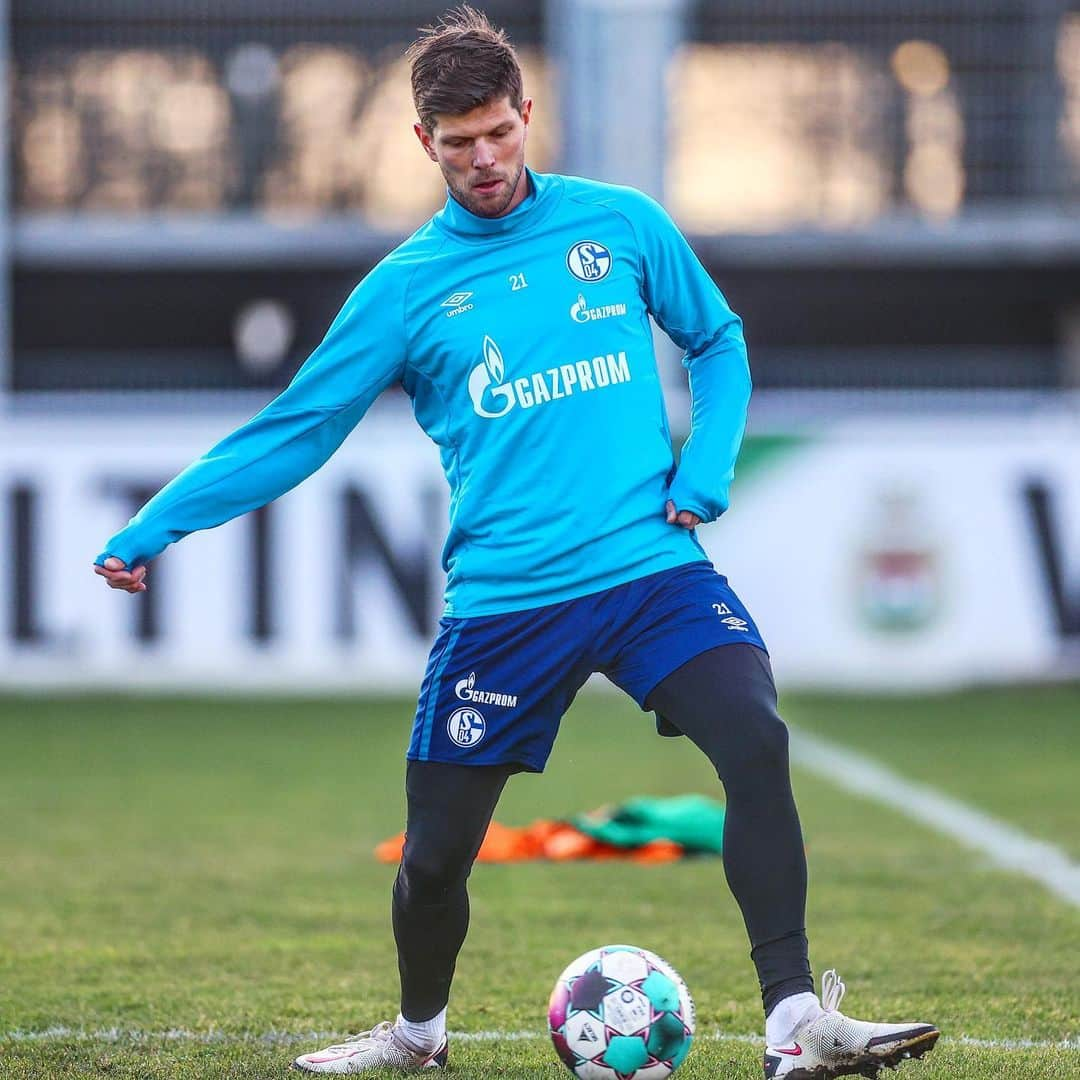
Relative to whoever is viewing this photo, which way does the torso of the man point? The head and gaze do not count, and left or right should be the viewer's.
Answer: facing the viewer

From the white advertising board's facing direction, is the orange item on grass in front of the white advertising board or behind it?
in front

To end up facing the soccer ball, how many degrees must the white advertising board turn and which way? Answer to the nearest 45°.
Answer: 0° — it already faces it

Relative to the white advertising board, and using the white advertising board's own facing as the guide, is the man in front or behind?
in front

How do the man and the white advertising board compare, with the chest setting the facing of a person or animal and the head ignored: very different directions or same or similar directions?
same or similar directions

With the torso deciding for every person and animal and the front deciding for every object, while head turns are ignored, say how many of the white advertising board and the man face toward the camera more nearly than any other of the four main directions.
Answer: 2

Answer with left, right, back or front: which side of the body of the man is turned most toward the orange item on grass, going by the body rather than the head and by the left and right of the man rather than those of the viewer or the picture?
back

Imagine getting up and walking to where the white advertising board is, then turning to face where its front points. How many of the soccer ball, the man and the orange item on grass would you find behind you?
0

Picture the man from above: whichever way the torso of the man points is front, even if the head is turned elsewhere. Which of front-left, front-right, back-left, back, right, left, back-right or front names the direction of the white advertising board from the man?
back

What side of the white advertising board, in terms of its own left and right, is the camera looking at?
front
